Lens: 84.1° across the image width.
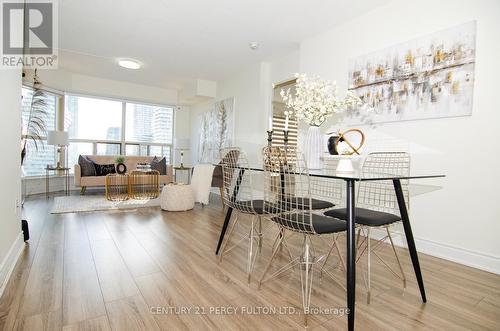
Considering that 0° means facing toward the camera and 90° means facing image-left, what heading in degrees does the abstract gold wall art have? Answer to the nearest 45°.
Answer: approximately 45°

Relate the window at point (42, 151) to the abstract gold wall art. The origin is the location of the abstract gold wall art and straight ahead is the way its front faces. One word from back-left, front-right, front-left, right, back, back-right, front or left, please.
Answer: front-right

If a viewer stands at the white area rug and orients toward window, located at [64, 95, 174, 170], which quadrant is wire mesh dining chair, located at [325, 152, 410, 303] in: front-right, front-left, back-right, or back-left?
back-right

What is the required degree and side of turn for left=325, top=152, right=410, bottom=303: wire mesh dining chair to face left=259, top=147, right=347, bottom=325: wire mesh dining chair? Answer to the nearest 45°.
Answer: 0° — it already faces it
